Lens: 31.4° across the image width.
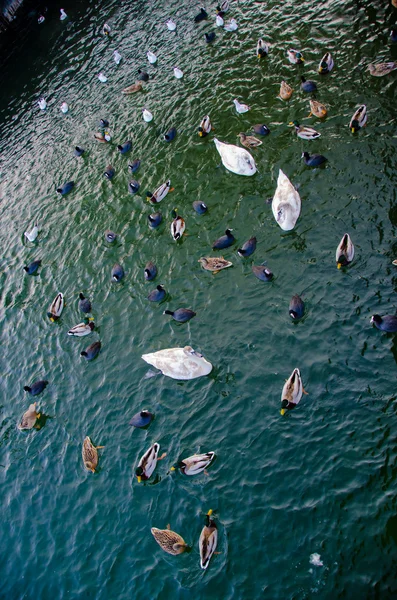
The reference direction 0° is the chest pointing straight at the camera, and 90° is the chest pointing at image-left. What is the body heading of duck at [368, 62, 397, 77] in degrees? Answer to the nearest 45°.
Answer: approximately 90°

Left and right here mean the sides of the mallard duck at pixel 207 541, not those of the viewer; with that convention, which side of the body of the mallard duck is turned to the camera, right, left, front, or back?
back

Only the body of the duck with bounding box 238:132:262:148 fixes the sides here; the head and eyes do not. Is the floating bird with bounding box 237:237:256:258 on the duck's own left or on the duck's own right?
on the duck's own left

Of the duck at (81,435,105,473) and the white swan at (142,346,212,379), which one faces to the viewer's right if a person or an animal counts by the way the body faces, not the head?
the white swan

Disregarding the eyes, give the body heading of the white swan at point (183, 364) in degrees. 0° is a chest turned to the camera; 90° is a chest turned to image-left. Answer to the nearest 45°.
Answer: approximately 270°
